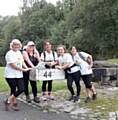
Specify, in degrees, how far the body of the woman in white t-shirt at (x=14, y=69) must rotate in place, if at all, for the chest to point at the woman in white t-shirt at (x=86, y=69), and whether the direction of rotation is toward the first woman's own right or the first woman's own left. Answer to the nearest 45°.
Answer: approximately 45° to the first woman's own left

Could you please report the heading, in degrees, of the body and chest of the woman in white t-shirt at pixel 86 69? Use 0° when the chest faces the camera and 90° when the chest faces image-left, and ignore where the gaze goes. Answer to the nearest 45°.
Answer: approximately 45°

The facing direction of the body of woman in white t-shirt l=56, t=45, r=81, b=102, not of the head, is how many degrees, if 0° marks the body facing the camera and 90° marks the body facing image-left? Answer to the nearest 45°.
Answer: approximately 45°

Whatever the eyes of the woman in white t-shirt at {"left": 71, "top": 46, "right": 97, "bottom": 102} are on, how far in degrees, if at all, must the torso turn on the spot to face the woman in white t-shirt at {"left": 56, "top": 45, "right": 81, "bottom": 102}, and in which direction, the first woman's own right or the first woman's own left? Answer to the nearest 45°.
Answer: approximately 45° to the first woman's own right
